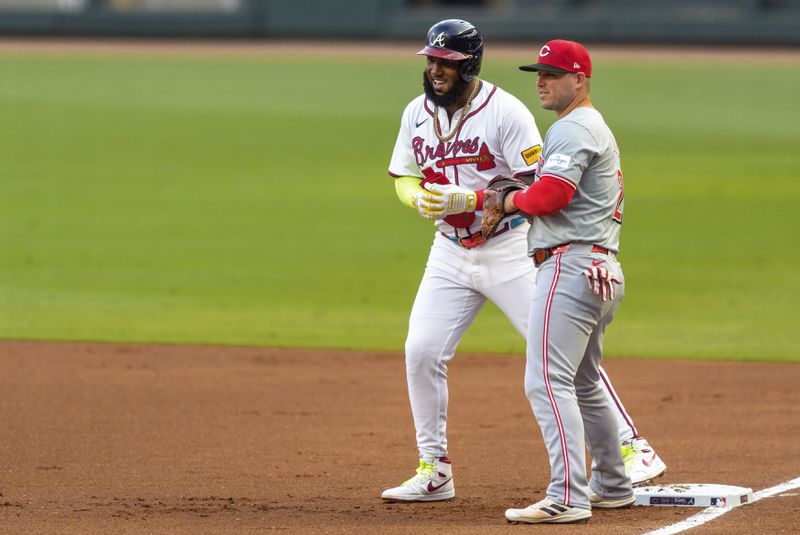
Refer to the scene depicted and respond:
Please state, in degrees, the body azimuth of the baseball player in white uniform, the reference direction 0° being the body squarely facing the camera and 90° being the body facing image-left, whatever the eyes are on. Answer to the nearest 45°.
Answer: approximately 45°

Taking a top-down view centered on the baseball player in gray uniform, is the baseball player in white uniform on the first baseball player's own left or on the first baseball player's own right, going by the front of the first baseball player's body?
on the first baseball player's own right

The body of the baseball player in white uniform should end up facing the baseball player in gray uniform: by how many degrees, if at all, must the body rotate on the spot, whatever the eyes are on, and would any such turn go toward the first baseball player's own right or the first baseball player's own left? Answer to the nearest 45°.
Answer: approximately 90° to the first baseball player's own left

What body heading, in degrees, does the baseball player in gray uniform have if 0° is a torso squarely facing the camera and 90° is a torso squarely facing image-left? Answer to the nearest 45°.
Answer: approximately 90°
